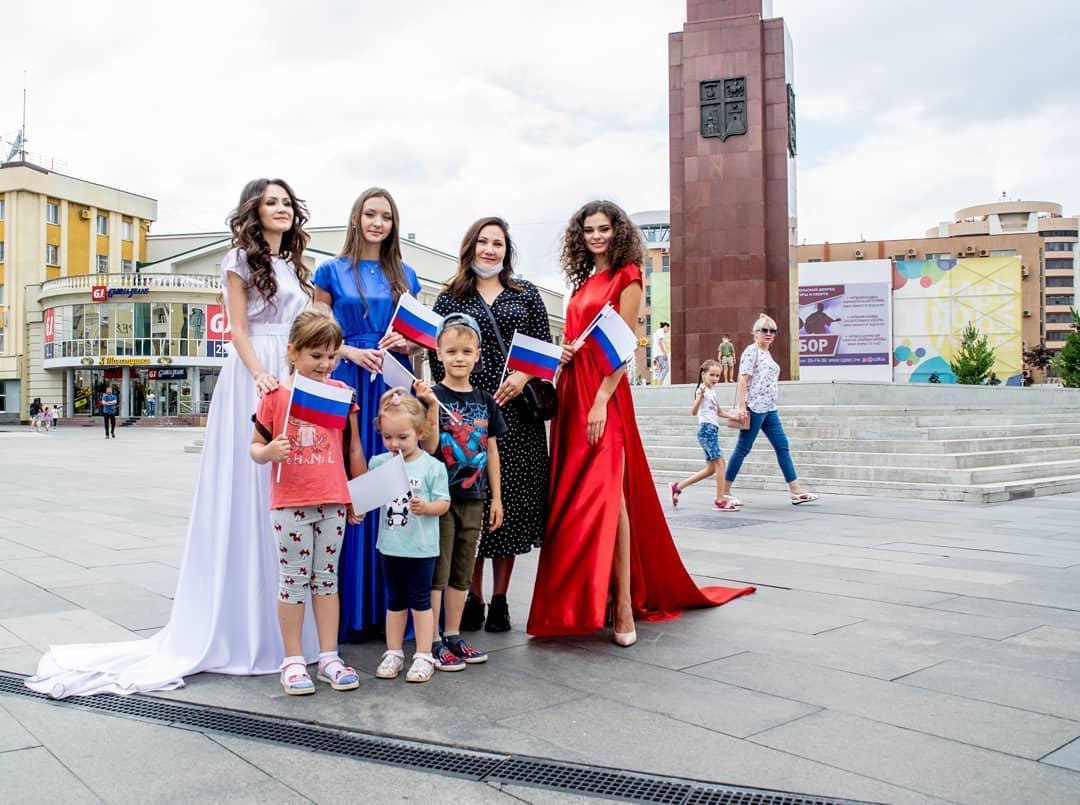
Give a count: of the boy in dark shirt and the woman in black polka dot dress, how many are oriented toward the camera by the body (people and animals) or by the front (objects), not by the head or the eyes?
2

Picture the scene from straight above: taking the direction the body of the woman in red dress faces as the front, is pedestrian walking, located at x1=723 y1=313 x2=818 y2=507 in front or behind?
behind

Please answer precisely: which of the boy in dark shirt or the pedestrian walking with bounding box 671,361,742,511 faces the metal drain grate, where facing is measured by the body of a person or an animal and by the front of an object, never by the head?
the boy in dark shirt

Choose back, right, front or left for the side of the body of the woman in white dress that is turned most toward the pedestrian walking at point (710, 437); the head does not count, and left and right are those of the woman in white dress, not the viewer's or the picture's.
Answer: left

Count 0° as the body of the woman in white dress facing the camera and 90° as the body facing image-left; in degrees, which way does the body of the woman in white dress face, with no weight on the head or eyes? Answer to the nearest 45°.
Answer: approximately 315°

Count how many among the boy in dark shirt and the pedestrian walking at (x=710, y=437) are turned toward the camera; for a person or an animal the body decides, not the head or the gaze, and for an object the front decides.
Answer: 1

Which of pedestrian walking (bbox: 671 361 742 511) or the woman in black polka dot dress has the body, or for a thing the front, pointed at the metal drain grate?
the woman in black polka dot dress

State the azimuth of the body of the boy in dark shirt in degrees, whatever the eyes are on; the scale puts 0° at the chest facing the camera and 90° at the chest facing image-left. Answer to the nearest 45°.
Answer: approximately 0°
